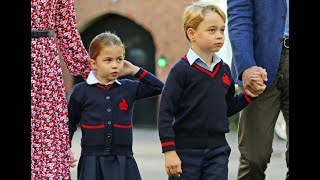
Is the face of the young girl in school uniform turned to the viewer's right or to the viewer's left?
to the viewer's right

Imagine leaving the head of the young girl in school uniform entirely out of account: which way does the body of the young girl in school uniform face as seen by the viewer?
toward the camera
